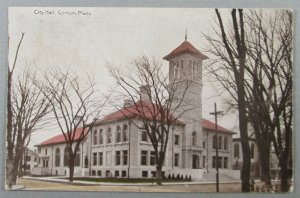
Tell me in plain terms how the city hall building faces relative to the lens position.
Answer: facing the viewer and to the right of the viewer
